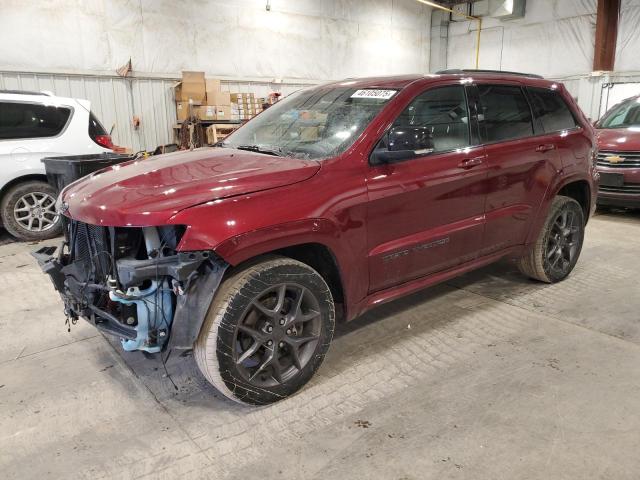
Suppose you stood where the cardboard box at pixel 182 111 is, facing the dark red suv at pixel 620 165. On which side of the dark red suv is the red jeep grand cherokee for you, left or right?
right

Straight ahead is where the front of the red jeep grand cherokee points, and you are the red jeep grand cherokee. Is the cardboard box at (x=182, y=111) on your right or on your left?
on your right

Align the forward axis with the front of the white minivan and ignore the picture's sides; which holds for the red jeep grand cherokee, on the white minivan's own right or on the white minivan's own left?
on the white minivan's own left

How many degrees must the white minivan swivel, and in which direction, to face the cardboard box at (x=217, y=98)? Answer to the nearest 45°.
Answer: approximately 135° to its right

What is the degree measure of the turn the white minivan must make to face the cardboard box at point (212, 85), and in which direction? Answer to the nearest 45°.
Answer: approximately 135° to its right

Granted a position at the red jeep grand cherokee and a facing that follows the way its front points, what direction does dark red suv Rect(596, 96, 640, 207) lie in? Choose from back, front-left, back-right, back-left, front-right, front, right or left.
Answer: back

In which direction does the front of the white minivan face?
to the viewer's left

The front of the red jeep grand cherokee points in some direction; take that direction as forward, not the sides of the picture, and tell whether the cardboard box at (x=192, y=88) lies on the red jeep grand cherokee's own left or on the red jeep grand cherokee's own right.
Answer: on the red jeep grand cherokee's own right

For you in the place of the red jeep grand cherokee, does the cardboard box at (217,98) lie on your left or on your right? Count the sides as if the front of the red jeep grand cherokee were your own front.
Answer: on your right

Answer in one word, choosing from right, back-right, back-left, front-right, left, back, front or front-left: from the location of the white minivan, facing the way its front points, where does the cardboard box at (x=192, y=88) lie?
back-right

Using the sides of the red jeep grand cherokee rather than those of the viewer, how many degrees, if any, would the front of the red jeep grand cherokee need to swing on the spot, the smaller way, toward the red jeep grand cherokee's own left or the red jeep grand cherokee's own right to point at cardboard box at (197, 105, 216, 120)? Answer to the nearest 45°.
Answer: approximately 135° to the red jeep grand cherokee's own right
